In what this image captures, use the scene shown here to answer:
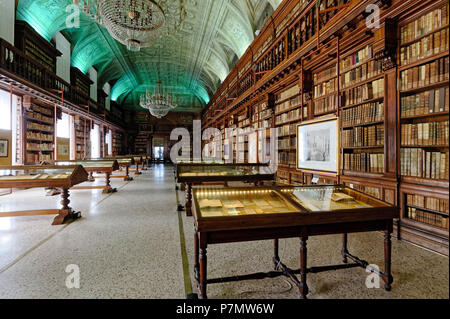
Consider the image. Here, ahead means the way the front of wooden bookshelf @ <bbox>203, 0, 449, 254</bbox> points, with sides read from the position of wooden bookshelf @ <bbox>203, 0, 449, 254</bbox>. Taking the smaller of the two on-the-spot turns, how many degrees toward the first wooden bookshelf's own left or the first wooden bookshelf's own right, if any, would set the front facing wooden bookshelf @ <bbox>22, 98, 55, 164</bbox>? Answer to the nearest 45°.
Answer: approximately 45° to the first wooden bookshelf's own right

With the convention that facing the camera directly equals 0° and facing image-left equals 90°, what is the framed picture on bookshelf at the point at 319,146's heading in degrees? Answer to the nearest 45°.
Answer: approximately 45°

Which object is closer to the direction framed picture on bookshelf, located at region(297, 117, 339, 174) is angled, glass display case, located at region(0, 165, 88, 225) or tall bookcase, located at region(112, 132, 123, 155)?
the glass display case

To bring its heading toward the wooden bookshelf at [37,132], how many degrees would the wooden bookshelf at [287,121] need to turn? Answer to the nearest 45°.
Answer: approximately 45° to its right

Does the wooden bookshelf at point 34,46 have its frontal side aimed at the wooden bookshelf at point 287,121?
yes

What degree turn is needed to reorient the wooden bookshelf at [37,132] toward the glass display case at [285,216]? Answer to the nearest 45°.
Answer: approximately 45° to its right

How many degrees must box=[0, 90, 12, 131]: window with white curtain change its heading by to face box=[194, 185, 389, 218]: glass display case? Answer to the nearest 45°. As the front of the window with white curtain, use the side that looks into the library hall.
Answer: approximately 45° to its right
